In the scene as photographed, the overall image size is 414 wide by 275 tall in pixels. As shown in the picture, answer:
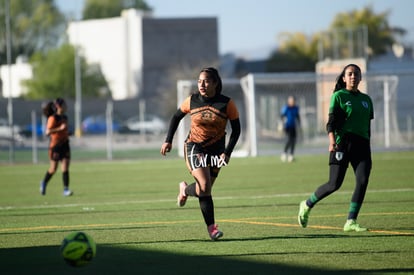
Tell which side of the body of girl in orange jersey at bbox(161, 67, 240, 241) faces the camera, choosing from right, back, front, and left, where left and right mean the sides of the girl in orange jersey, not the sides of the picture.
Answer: front

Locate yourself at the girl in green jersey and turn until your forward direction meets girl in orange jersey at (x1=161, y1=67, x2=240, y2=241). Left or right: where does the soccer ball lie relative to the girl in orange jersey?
left

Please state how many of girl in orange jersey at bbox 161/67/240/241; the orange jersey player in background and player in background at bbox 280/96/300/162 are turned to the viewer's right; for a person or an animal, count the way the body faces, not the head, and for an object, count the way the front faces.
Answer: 1

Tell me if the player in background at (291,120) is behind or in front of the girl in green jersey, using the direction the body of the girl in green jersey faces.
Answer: behind

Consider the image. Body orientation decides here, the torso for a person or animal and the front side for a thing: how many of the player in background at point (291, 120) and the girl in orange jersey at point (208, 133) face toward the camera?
2

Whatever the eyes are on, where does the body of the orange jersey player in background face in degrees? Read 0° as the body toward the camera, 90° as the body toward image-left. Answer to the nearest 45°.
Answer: approximately 270°

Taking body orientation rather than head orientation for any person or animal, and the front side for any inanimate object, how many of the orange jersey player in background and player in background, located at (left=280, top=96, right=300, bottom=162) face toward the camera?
1

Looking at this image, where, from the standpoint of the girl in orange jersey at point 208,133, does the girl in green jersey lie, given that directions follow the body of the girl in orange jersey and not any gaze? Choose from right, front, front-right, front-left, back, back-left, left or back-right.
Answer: left

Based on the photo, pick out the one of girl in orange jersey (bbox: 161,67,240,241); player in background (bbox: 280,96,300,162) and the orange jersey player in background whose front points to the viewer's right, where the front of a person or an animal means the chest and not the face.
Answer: the orange jersey player in background

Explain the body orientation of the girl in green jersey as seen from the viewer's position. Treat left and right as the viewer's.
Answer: facing the viewer and to the right of the viewer
